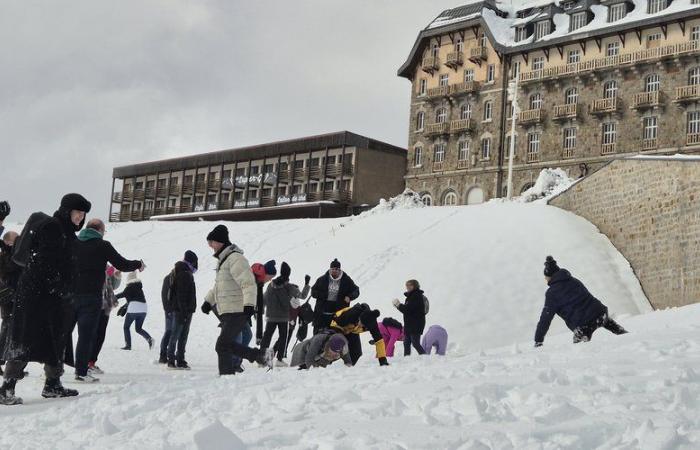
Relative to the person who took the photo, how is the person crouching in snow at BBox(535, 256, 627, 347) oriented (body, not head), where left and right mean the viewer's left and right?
facing away from the viewer and to the left of the viewer

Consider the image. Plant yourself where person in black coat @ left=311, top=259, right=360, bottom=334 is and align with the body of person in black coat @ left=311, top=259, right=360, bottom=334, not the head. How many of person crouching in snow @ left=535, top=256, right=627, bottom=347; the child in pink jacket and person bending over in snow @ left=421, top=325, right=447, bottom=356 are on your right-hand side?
0

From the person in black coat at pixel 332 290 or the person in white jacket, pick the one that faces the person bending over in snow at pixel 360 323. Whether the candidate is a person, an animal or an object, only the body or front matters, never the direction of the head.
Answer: the person in black coat

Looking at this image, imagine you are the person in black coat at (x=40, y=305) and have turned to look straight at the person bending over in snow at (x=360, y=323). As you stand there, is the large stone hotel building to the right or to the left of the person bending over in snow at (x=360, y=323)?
left

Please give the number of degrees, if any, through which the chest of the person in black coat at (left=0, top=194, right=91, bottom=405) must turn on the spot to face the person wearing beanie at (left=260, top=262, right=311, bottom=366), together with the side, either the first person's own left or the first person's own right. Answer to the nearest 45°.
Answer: approximately 45° to the first person's own left

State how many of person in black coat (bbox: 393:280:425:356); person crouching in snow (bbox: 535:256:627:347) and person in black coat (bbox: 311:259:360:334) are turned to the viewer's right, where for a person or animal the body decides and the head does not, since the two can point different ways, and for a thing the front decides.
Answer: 0

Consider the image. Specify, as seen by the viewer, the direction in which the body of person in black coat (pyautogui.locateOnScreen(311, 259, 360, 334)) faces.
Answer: toward the camera

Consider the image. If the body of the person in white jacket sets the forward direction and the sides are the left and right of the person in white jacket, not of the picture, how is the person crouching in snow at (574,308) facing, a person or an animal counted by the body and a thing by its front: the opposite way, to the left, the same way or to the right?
to the right

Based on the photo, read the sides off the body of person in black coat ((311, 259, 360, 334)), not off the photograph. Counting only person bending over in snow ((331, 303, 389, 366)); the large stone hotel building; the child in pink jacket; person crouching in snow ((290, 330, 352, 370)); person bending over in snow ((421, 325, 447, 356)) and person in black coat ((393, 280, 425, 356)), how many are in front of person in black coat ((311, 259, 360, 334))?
2

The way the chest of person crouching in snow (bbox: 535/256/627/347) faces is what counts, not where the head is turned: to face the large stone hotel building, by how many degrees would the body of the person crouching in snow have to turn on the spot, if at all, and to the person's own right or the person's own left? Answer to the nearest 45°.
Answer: approximately 45° to the person's own right

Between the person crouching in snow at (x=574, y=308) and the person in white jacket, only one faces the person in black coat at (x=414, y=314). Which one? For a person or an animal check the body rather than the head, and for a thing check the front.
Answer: the person crouching in snow

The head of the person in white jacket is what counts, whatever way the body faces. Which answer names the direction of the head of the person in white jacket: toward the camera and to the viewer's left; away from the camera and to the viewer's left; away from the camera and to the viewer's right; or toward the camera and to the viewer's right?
toward the camera and to the viewer's left

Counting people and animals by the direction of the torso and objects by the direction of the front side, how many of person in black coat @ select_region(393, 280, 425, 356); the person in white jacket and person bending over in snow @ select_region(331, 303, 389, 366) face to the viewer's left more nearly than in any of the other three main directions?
2
